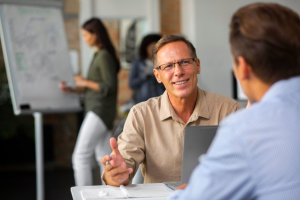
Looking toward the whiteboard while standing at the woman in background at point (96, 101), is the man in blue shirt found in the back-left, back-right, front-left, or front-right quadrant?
back-left

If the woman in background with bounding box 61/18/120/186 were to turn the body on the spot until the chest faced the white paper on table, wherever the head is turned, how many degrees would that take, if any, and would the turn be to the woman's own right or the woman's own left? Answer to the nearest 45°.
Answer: approximately 90° to the woman's own left

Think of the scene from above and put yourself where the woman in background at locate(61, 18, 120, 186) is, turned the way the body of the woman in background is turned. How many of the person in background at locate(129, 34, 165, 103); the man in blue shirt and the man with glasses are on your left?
2

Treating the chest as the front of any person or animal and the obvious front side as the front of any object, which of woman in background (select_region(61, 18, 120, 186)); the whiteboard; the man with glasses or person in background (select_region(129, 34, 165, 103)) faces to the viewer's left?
the woman in background

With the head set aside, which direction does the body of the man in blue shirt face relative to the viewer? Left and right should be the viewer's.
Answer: facing away from the viewer and to the left of the viewer

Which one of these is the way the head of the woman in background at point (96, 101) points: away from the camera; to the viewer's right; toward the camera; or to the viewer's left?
to the viewer's left

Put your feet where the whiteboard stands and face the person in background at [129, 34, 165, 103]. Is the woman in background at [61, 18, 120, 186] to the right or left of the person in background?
right

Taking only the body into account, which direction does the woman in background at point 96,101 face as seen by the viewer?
to the viewer's left

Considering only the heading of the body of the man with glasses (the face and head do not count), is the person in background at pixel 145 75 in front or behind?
behind

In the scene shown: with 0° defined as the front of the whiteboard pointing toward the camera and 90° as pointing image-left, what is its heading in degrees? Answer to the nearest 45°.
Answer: approximately 315°

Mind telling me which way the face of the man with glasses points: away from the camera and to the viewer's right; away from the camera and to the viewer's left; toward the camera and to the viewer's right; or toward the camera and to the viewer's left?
toward the camera and to the viewer's right

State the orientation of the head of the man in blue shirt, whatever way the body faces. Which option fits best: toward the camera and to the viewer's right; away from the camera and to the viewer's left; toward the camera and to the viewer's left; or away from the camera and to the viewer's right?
away from the camera and to the viewer's left

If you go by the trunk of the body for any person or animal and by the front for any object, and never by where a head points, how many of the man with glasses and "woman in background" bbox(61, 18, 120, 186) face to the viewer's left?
1

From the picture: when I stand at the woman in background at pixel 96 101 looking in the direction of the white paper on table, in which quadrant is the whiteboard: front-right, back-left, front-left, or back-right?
back-right
